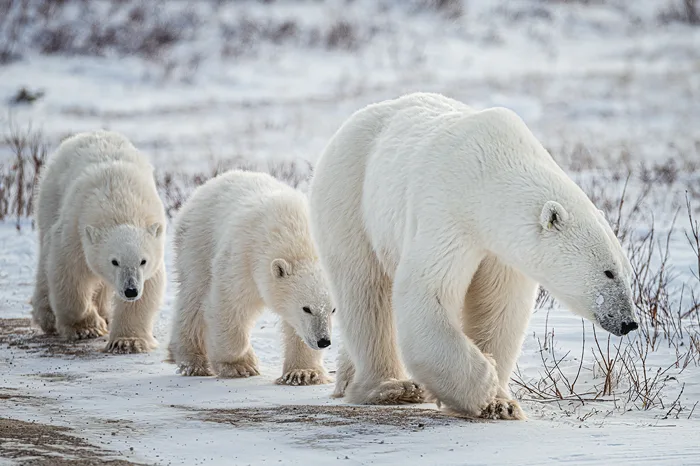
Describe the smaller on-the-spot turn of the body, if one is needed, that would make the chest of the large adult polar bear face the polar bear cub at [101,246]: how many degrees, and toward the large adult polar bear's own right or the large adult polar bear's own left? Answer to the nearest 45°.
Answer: approximately 180°

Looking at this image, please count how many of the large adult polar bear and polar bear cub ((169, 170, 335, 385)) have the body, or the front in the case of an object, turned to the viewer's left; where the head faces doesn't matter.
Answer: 0

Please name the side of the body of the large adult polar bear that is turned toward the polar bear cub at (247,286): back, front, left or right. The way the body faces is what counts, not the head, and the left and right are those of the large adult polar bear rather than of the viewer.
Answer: back

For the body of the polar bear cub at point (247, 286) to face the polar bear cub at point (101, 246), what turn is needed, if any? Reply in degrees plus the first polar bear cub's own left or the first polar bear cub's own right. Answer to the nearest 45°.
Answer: approximately 180°

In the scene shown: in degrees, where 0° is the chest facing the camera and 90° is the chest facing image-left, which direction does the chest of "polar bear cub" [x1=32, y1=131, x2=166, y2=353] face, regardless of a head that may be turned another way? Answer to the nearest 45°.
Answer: approximately 315°

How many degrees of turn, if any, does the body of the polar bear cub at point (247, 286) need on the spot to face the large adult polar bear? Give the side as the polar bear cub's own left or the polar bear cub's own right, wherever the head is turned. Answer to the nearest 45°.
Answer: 0° — it already faces it
